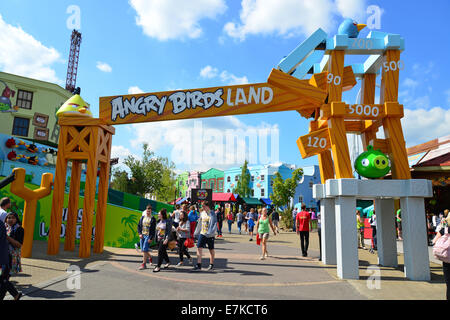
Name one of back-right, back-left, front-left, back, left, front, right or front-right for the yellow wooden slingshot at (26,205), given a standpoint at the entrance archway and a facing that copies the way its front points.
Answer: right

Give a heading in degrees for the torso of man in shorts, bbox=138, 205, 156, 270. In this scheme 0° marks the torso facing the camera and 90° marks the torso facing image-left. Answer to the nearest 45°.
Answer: approximately 45°

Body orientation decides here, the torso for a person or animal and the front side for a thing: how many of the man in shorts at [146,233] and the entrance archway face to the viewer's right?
0

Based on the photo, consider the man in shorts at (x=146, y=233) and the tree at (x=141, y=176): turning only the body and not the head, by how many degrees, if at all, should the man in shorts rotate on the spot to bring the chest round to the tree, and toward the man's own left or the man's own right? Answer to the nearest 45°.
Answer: approximately 135° to the man's own right

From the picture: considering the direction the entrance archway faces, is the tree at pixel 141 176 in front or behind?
behind

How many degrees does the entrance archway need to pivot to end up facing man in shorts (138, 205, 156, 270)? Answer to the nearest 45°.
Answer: approximately 90° to its right

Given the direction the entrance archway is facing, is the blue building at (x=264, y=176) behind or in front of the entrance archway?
behind

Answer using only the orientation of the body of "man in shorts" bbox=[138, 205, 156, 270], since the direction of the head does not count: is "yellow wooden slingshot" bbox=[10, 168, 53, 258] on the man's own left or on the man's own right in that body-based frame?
on the man's own right

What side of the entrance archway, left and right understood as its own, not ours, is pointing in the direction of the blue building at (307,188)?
back

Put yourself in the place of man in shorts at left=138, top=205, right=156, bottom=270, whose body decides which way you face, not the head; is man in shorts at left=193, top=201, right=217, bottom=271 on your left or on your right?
on your left
